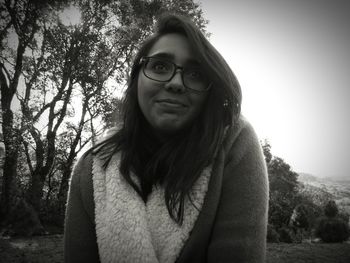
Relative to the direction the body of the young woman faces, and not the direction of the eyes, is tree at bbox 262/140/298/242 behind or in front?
behind

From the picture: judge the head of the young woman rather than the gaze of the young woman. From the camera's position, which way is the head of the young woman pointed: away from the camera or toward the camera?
toward the camera

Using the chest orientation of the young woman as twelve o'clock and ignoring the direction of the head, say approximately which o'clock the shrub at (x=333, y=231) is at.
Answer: The shrub is roughly at 7 o'clock from the young woman.

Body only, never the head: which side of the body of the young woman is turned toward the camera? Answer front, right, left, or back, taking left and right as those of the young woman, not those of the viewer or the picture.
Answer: front

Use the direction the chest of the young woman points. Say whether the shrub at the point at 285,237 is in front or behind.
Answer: behind
